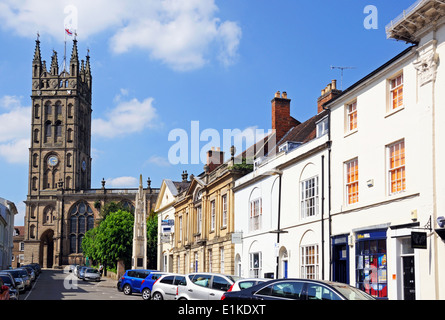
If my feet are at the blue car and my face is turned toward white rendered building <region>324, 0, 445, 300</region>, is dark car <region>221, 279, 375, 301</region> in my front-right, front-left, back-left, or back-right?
front-right

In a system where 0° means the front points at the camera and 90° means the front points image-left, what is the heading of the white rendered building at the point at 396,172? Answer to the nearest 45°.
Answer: approximately 45°

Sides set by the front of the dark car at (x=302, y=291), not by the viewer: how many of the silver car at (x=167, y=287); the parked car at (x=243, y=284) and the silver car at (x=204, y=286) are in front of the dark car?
0

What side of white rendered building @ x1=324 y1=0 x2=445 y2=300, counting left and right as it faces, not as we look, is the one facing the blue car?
right

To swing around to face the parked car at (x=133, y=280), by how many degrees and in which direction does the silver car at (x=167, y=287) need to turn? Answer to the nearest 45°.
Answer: approximately 135° to its left

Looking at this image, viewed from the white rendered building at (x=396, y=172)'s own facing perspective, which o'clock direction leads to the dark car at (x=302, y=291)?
The dark car is roughly at 11 o'clock from the white rendered building.

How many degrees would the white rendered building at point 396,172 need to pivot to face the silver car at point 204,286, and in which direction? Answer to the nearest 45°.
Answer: approximately 45° to its right

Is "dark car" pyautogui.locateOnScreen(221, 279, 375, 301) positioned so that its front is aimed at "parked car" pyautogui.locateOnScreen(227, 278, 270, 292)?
no

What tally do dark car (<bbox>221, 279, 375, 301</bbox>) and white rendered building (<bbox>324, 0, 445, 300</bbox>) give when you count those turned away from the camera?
0

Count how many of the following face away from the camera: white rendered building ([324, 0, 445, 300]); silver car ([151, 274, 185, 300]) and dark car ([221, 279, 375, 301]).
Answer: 0

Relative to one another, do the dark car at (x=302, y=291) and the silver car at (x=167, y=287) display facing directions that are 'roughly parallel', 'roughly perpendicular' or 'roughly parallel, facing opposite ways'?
roughly parallel

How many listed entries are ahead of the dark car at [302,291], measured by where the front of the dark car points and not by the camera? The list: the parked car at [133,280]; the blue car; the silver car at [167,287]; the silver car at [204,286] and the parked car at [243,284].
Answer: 0
